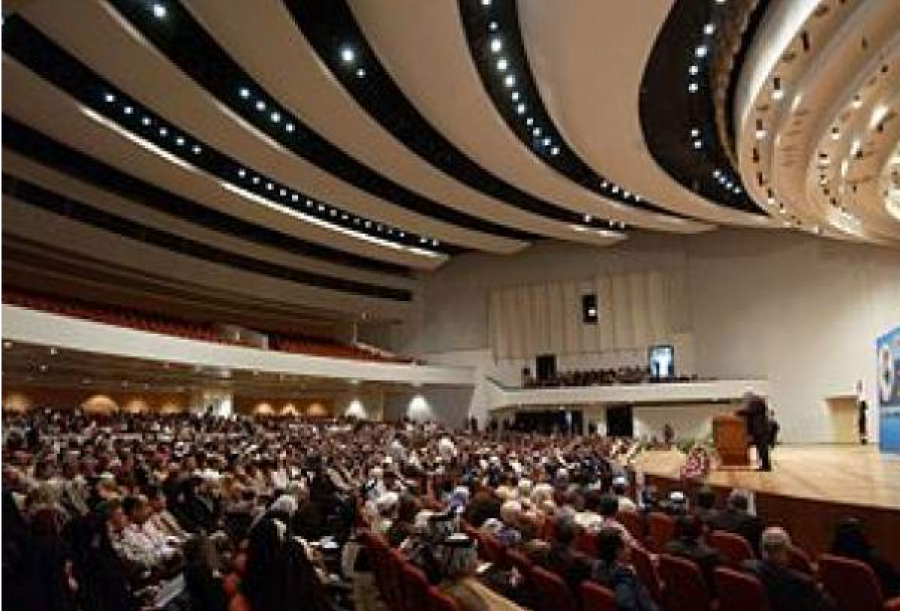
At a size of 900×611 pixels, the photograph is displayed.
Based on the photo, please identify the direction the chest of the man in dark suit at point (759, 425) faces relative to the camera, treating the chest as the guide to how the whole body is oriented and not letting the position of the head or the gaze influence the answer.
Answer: to the viewer's left

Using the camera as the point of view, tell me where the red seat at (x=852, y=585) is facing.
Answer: facing away from the viewer and to the right of the viewer

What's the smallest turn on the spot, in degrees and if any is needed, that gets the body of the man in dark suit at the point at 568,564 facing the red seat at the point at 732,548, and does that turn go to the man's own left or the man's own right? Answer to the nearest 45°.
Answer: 0° — they already face it

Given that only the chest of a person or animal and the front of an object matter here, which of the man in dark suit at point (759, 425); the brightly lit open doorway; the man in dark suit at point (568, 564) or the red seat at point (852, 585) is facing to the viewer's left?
the man in dark suit at point (759, 425)

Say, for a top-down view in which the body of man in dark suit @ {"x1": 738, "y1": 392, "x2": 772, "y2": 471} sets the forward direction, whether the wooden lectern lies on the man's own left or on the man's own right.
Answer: on the man's own right

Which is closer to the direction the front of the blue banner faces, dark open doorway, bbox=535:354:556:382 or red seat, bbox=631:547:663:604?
the red seat

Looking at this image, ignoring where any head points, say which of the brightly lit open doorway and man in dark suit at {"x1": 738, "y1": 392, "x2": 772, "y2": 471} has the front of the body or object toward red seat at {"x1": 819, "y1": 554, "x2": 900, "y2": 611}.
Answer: the brightly lit open doorway

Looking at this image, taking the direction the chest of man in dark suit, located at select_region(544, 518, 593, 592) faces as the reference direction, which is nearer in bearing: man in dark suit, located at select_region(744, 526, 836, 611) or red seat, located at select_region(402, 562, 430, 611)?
the man in dark suit

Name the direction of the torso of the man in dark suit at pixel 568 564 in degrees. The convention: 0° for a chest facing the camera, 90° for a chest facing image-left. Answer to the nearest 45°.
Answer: approximately 225°
